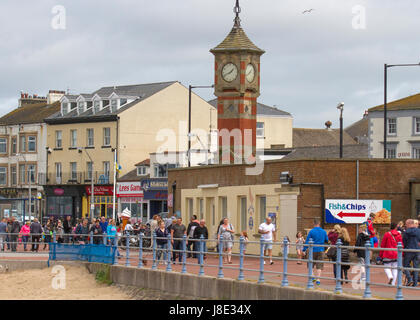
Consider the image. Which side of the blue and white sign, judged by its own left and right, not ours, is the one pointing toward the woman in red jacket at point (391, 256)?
front

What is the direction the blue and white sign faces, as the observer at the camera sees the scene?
facing the viewer
